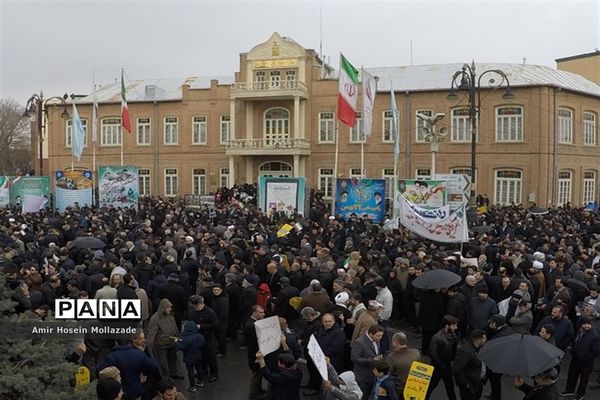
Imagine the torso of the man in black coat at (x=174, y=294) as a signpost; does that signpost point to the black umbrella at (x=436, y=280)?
no

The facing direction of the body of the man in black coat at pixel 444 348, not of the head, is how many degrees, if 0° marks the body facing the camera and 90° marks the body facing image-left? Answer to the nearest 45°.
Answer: approximately 315°

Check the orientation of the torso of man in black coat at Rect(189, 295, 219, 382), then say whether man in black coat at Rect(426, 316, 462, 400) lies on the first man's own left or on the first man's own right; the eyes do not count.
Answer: on the first man's own left

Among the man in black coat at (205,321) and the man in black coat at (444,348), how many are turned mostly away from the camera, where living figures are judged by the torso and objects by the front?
0

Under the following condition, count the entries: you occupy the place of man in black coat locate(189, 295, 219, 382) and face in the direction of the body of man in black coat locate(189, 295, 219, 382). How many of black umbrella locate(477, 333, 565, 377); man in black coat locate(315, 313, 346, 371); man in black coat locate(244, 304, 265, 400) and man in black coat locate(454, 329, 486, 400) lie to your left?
4

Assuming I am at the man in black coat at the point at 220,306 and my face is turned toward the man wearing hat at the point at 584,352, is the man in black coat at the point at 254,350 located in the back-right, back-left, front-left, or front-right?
front-right

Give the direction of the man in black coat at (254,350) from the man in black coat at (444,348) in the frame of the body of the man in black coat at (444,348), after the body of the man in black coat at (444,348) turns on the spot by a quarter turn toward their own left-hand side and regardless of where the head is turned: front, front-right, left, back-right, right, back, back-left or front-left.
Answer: back-left

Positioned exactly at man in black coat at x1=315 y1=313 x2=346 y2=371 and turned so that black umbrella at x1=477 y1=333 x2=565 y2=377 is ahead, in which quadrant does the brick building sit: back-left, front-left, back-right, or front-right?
back-left

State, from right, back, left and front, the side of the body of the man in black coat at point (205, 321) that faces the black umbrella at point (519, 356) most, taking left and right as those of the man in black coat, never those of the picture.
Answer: left

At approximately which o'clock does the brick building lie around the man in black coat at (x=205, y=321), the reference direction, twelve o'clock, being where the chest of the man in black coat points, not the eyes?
The brick building is roughly at 5 o'clock from the man in black coat.
